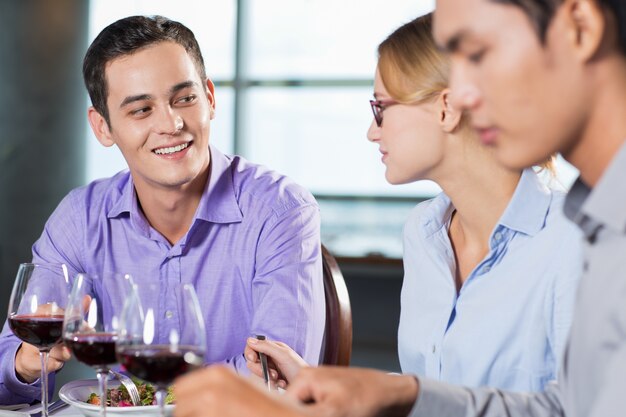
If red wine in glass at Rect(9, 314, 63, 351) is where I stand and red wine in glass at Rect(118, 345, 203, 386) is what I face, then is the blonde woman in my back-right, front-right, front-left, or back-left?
front-left

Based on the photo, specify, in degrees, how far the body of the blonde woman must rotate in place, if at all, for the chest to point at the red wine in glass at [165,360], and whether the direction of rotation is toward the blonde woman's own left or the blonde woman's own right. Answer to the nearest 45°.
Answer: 0° — they already face it

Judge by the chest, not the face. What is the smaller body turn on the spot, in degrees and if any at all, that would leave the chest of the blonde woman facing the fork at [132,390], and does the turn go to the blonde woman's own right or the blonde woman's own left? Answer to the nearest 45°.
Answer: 0° — they already face it

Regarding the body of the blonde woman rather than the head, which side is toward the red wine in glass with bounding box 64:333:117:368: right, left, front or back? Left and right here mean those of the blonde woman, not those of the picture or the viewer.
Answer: front

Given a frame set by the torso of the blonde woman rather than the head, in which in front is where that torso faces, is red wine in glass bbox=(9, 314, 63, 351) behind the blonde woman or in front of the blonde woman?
in front

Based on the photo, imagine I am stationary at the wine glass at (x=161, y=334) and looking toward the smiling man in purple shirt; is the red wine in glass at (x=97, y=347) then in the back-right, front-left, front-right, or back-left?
front-left

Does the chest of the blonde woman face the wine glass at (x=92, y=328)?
yes

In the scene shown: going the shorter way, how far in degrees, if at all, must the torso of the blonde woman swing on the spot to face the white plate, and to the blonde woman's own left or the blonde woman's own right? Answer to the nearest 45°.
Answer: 0° — they already face it

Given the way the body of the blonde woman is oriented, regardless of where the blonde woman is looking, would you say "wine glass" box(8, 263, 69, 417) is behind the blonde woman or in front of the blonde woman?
in front

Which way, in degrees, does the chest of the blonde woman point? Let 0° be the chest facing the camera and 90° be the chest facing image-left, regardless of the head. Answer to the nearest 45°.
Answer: approximately 45°

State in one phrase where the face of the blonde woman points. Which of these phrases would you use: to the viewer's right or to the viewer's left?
to the viewer's left
